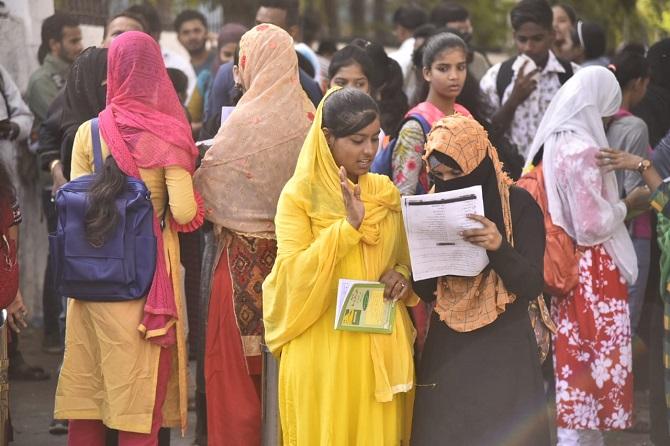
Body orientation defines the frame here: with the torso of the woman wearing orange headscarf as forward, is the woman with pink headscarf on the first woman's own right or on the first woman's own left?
on the first woman's own right

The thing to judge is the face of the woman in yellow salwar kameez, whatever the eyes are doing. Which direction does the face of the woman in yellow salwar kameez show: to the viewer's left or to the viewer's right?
to the viewer's right

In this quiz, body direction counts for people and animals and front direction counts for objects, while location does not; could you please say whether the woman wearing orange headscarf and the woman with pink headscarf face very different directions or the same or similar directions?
very different directions

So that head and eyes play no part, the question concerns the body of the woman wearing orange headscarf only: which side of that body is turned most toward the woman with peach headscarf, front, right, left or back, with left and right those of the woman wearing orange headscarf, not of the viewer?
right

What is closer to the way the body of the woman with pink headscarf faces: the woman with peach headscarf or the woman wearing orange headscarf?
the woman with peach headscarf

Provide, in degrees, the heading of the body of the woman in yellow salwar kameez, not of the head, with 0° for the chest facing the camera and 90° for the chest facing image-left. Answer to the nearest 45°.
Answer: approximately 315°

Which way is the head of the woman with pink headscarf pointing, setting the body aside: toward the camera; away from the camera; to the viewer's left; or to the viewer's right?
away from the camera

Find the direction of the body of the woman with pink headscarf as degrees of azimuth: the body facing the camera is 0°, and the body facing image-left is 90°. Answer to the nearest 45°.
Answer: approximately 225°
